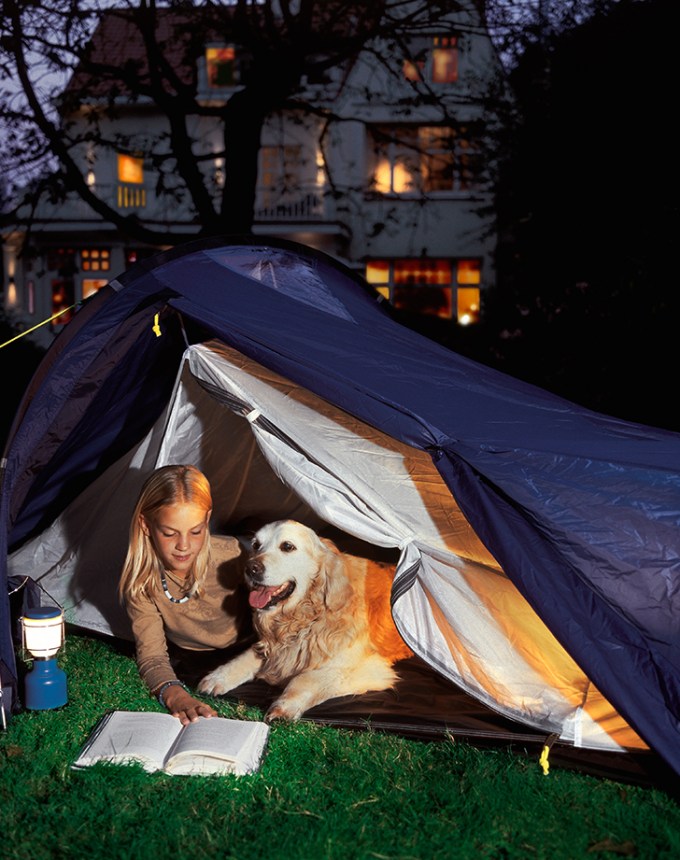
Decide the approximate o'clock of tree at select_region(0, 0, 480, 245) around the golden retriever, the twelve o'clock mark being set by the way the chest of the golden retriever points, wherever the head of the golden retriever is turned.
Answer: The tree is roughly at 4 o'clock from the golden retriever.

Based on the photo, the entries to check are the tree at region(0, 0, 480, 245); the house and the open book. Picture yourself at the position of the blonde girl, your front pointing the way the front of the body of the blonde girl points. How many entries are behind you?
2

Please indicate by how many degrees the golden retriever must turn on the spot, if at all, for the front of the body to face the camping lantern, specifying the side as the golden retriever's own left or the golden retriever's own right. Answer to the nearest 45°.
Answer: approximately 45° to the golden retriever's own right

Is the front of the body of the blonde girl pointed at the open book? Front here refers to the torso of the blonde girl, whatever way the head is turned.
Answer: yes

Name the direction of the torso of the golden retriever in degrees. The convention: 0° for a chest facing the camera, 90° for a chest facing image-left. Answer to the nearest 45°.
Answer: approximately 45°

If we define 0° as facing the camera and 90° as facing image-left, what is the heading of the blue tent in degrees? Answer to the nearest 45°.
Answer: approximately 45°

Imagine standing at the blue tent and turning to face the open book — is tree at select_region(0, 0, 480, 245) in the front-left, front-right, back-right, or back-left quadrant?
back-right

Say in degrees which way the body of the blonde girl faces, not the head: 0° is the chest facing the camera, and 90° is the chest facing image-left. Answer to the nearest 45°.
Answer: approximately 0°

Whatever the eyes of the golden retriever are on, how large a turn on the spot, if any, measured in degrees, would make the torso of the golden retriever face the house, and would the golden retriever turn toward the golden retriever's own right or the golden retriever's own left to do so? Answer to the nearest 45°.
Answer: approximately 135° to the golden retriever's own right

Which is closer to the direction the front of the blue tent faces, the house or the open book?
the open book

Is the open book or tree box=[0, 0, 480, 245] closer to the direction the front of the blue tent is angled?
the open book
